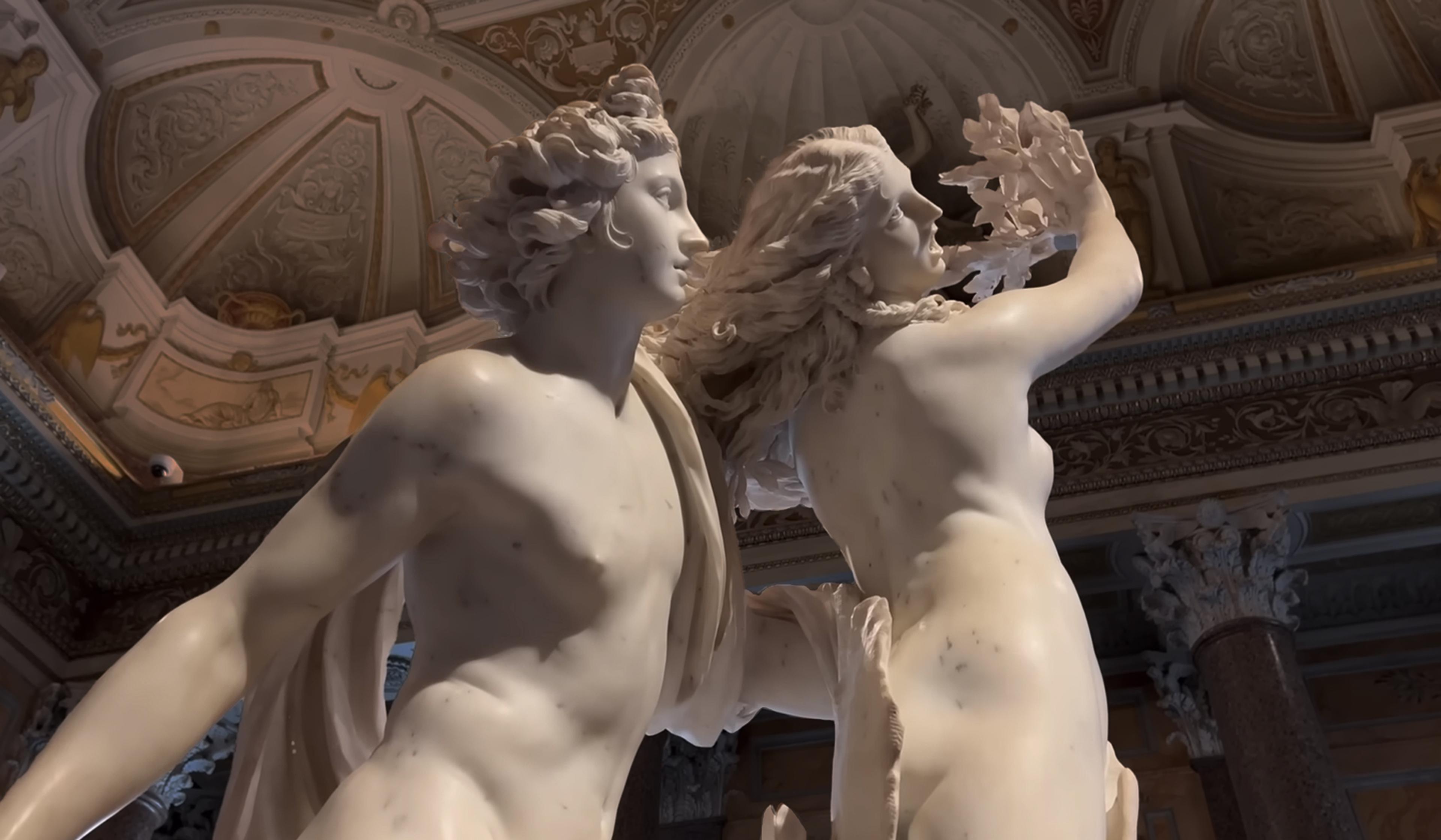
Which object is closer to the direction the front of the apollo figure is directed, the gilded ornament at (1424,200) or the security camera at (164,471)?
the gilded ornament

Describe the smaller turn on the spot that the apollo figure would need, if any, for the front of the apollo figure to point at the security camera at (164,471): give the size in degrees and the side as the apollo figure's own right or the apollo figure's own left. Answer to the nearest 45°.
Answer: approximately 135° to the apollo figure's own left

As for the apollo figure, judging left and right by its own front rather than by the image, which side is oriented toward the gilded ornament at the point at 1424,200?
left

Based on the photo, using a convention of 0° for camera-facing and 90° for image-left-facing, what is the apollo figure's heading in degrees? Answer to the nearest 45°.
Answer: approximately 315°

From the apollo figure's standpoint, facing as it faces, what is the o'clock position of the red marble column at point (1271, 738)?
The red marble column is roughly at 9 o'clock from the apollo figure.

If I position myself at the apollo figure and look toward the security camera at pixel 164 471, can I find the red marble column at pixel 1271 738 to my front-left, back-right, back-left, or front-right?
front-right
